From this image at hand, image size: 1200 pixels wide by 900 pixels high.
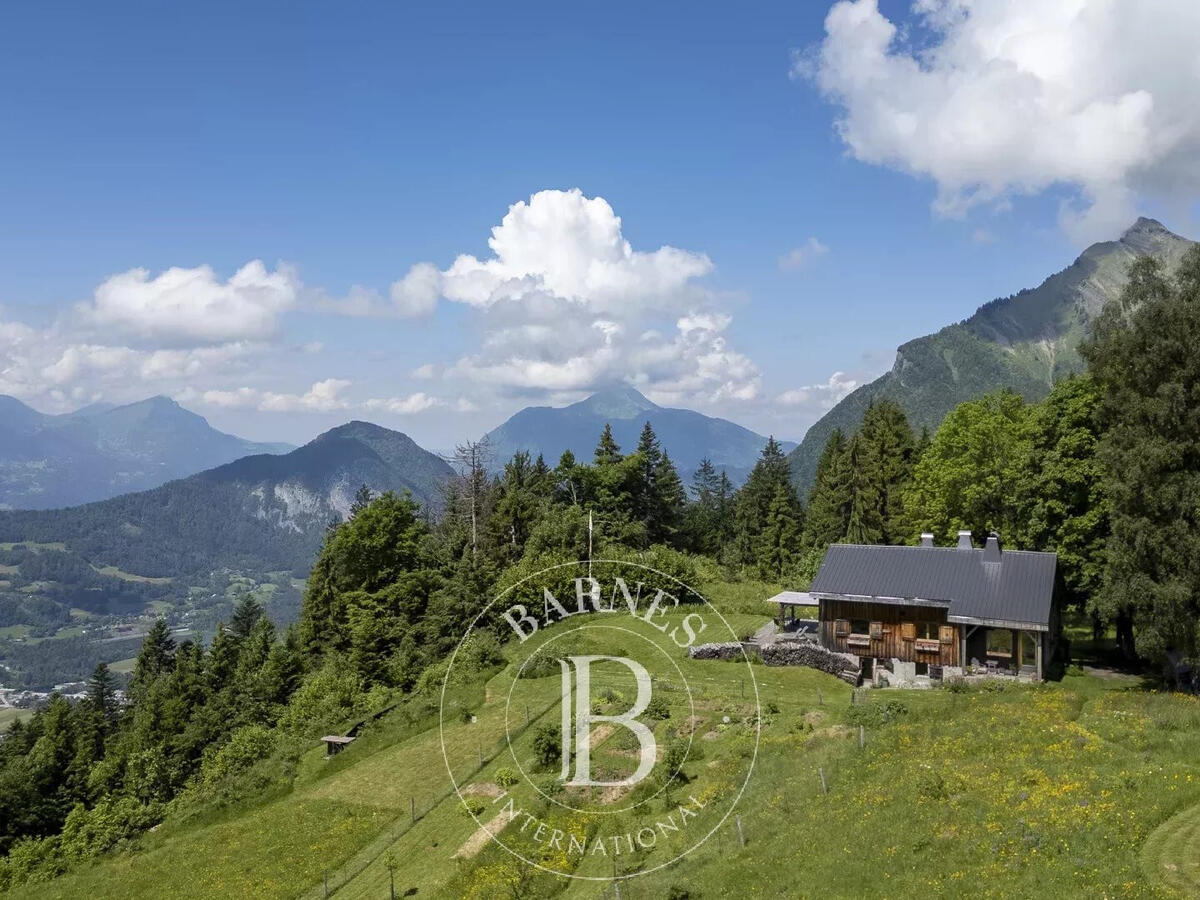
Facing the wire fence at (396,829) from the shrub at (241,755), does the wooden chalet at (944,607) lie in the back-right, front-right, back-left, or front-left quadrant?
front-left

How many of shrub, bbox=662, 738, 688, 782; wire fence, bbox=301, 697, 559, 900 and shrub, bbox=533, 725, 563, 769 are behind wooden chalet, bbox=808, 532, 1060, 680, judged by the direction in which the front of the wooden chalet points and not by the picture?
0

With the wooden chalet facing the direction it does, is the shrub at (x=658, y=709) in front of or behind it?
in front

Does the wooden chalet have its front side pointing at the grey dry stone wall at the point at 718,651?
no

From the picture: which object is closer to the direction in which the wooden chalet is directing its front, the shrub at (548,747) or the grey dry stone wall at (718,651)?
the shrub

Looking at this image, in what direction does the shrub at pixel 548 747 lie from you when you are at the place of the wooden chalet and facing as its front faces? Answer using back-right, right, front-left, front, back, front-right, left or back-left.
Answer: front-right

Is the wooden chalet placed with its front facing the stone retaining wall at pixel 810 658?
no

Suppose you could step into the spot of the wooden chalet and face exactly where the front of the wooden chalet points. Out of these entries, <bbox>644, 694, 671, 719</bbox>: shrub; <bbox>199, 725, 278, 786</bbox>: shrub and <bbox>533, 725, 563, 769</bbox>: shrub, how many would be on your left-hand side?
0

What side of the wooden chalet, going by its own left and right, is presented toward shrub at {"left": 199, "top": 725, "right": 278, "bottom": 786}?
right

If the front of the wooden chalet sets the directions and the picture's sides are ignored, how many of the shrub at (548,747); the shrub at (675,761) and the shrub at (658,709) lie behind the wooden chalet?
0

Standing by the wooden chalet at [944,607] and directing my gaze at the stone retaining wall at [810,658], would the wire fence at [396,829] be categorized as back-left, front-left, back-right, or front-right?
front-left

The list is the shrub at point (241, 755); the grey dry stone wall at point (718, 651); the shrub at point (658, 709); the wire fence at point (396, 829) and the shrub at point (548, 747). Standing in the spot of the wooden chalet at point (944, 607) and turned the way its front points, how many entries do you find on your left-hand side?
0

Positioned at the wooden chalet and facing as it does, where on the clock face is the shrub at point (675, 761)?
The shrub is roughly at 1 o'clock from the wooden chalet.

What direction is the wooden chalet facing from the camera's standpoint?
toward the camera

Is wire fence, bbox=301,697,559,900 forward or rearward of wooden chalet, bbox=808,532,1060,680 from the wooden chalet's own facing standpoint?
forward
